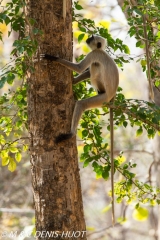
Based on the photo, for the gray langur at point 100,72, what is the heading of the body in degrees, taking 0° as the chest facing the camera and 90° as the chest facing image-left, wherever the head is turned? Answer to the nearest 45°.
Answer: approximately 90°
